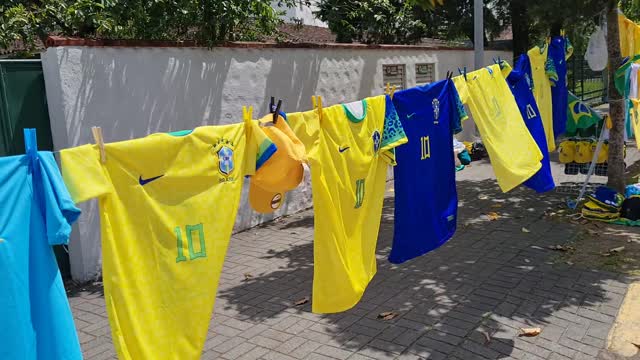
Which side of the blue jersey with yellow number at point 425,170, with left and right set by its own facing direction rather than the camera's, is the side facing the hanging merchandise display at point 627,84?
left

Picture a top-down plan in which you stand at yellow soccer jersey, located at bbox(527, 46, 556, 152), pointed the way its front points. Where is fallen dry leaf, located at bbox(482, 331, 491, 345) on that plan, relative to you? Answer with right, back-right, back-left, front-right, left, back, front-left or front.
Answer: front-right

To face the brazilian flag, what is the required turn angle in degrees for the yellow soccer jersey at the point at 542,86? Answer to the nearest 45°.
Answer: approximately 135° to its left

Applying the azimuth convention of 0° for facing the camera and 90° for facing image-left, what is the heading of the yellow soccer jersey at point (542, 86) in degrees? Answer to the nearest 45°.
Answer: approximately 315°

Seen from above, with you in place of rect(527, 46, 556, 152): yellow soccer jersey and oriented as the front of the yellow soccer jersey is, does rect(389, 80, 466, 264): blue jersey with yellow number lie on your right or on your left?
on your right

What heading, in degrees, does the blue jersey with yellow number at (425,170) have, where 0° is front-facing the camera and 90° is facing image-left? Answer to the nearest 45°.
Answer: approximately 315°

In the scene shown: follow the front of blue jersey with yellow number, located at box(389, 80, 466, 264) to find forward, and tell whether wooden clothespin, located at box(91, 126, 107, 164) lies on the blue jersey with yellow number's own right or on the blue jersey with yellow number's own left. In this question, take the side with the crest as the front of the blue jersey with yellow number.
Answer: on the blue jersey with yellow number's own right

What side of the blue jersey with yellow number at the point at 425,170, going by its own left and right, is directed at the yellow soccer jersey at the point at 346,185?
right

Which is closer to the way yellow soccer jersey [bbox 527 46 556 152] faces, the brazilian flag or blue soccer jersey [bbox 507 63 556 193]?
the blue soccer jersey

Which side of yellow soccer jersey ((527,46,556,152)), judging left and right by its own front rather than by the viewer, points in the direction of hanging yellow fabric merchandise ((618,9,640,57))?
left

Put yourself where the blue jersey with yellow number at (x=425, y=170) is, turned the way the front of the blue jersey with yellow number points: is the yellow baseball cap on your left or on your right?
on your right
